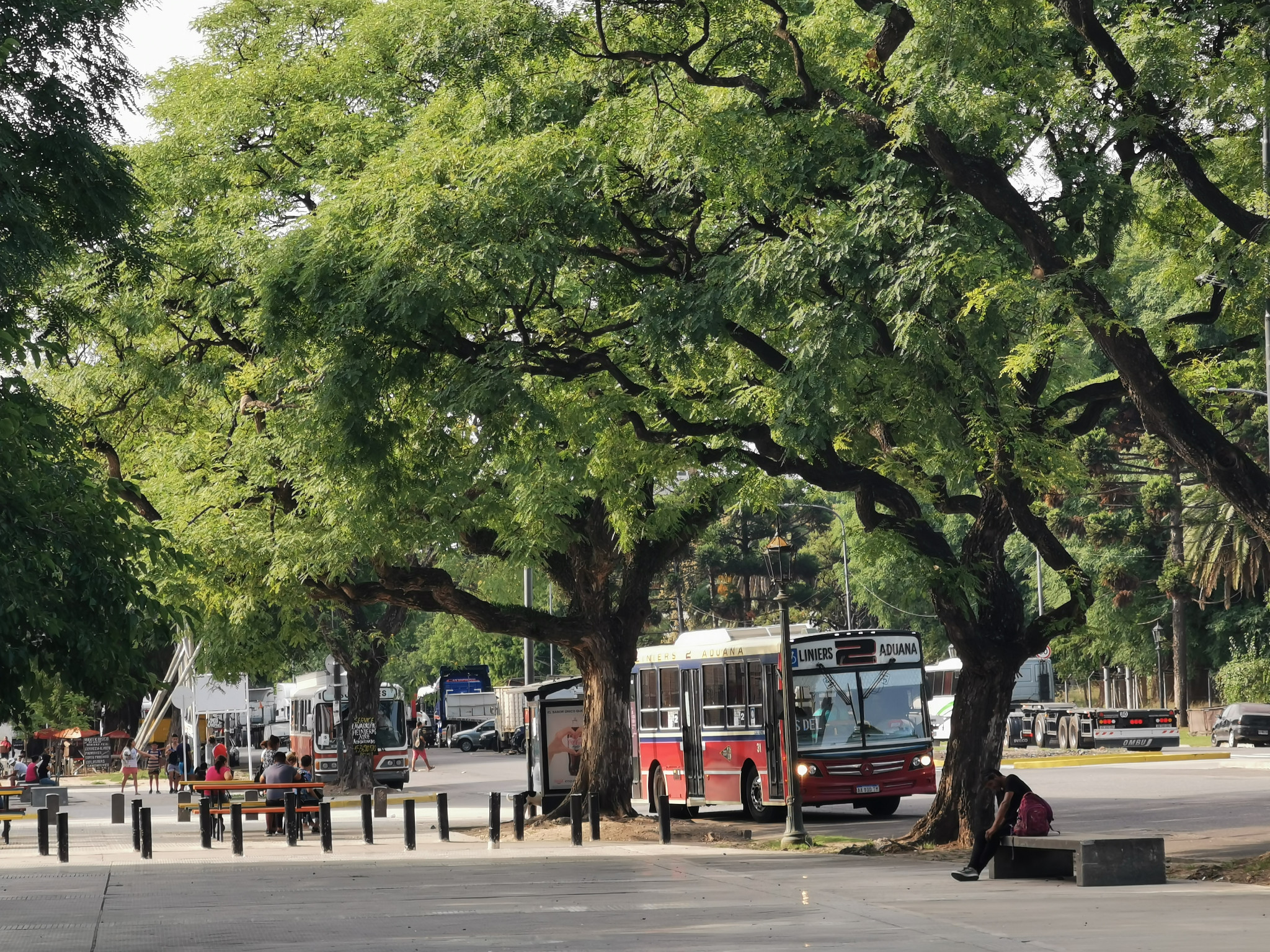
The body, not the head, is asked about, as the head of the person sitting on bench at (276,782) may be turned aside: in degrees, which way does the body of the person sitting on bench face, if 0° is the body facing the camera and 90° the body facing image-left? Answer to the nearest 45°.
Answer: approximately 180°

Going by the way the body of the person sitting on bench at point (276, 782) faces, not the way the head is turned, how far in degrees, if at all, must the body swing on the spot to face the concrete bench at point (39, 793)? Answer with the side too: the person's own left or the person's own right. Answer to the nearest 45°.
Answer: approximately 45° to the person's own left

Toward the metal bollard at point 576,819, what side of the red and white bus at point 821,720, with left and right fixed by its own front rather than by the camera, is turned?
right

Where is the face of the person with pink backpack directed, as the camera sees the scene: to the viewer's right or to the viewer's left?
to the viewer's left

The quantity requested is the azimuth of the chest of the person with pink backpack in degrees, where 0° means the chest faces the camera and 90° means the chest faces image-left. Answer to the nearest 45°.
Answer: approximately 90°

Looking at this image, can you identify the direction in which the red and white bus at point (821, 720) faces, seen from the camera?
facing the viewer and to the right of the viewer

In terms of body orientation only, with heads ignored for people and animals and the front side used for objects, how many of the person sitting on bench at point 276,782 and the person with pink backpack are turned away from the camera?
1

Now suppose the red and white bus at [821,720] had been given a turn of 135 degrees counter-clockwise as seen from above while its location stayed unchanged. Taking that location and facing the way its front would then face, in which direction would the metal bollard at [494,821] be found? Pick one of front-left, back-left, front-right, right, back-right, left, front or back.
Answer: back-left
